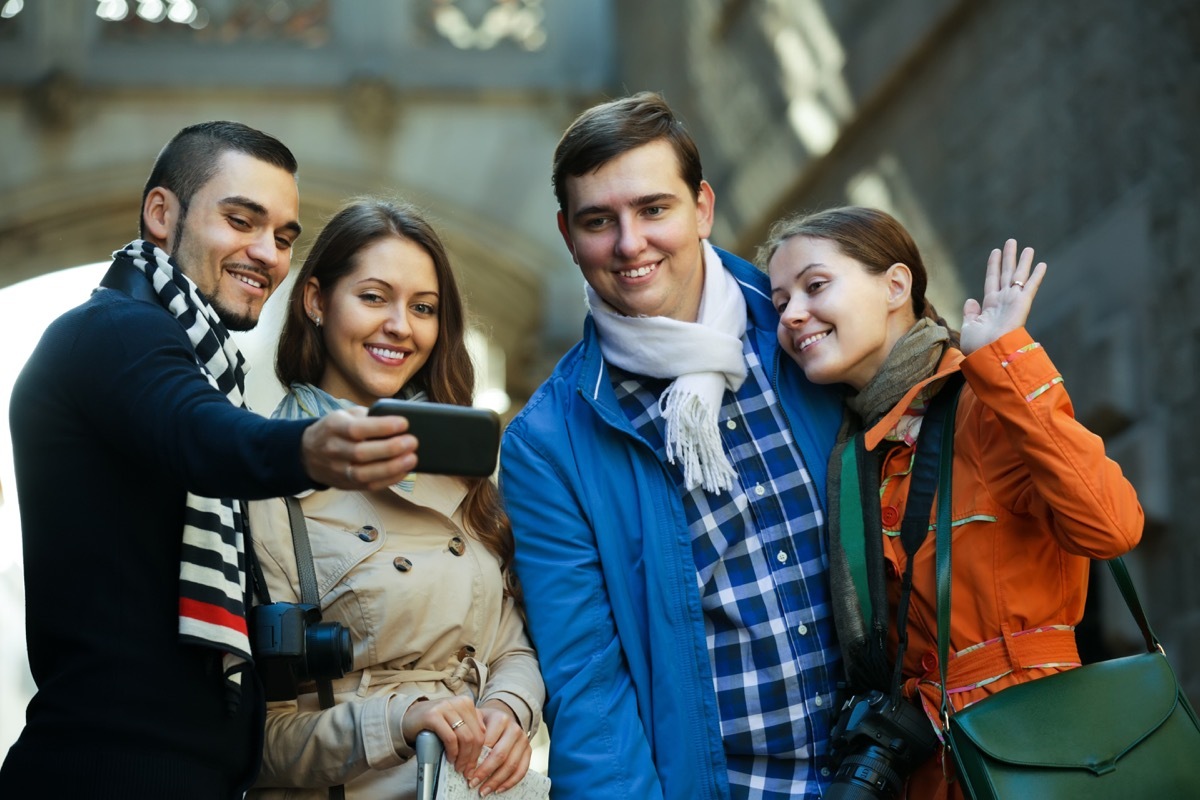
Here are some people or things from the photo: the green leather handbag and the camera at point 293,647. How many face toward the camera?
1

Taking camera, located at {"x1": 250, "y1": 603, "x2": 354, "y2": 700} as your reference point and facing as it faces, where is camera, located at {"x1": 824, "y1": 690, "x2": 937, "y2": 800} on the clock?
camera, located at {"x1": 824, "y1": 690, "x2": 937, "y2": 800} is roughly at 12 o'clock from camera, located at {"x1": 250, "y1": 603, "x2": 354, "y2": 700}.

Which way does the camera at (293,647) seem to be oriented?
to the viewer's right

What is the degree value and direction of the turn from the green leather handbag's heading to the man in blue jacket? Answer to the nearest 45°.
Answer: approximately 90° to its right

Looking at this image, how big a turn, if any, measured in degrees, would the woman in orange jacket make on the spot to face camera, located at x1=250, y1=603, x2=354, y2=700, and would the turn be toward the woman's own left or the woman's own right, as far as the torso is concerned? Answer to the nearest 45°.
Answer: approximately 45° to the woman's own right

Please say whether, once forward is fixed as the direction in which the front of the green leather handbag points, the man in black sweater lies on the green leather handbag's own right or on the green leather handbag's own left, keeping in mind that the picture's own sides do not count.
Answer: on the green leather handbag's own right

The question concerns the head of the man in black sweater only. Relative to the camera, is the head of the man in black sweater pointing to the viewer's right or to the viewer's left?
to the viewer's right

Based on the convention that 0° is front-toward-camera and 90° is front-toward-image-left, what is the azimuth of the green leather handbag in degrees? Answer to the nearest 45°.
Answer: approximately 0°
